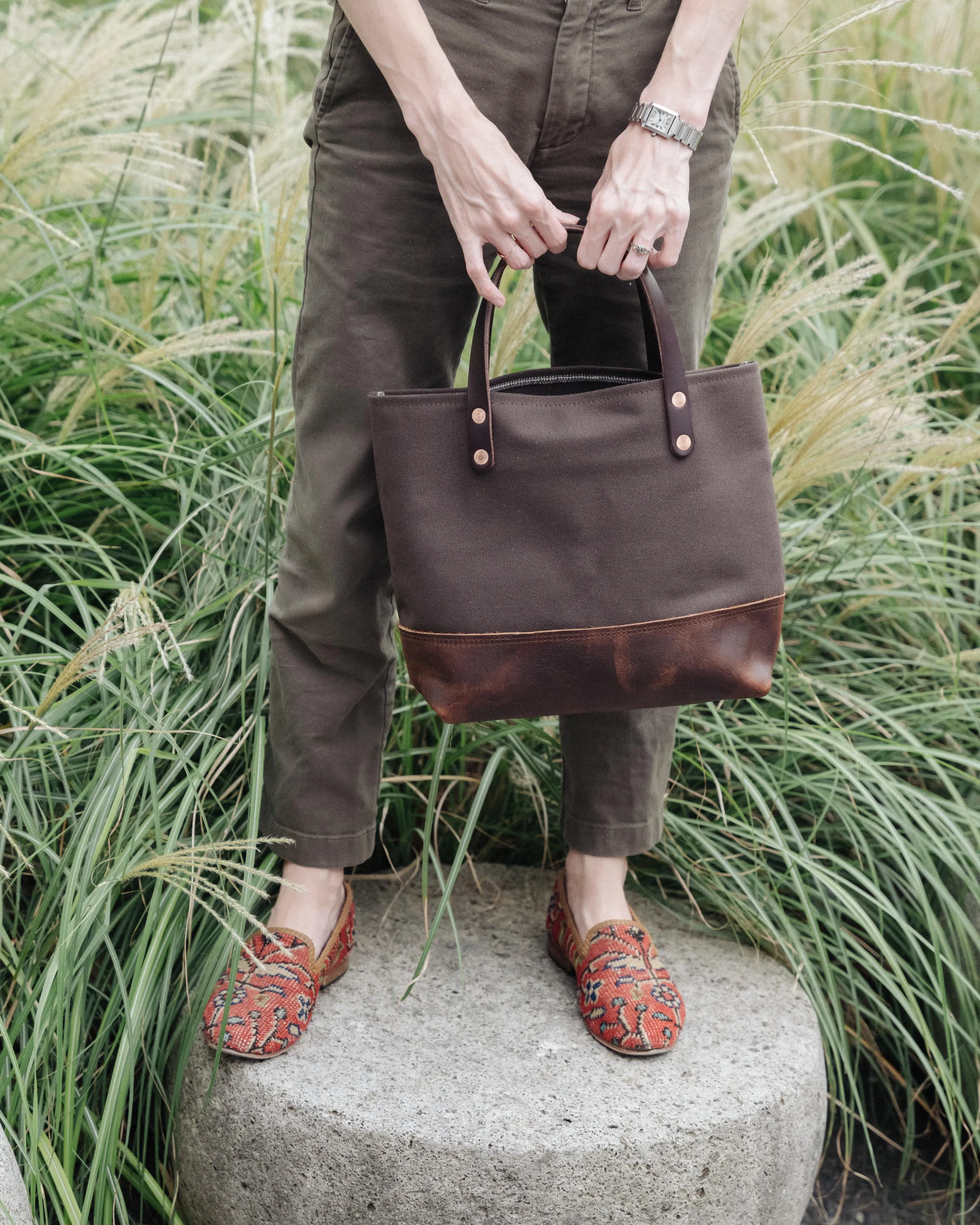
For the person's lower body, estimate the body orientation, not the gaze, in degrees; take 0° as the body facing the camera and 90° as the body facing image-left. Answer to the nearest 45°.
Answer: approximately 0°
